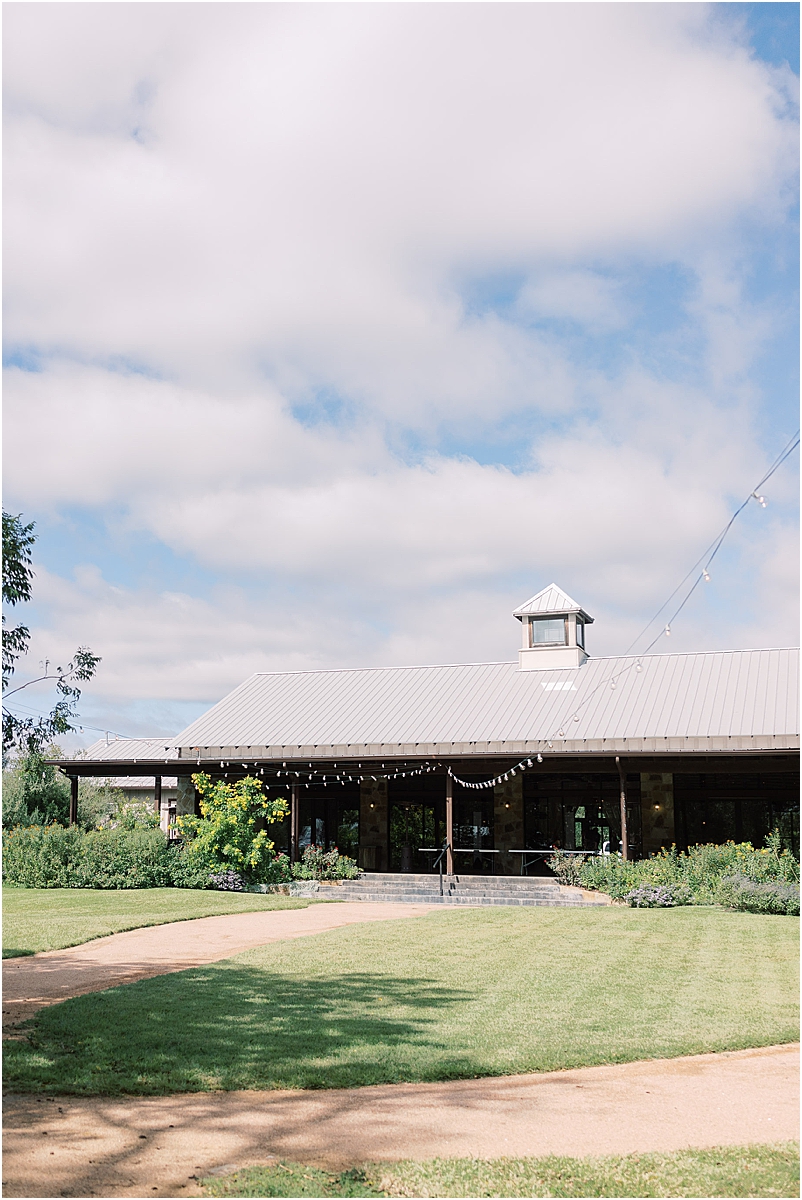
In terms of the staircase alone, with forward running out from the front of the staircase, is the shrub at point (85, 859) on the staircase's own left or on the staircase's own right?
on the staircase's own right

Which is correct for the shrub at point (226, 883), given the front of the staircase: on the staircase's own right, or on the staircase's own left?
on the staircase's own right

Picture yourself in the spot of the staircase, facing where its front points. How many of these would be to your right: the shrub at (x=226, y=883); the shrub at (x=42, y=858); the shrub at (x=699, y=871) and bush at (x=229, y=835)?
3

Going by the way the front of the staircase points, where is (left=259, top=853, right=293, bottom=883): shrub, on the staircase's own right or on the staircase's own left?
on the staircase's own right

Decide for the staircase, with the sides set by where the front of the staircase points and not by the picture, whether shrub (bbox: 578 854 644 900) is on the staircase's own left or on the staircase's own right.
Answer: on the staircase's own left

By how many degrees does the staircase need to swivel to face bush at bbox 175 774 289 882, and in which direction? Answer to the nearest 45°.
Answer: approximately 90° to its right

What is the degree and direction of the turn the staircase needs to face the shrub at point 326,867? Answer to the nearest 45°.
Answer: approximately 135° to its right

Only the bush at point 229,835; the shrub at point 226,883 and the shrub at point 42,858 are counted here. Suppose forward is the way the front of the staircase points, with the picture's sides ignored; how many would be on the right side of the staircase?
3

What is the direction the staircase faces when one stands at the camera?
facing the viewer

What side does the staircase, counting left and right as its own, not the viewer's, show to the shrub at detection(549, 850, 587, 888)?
left
